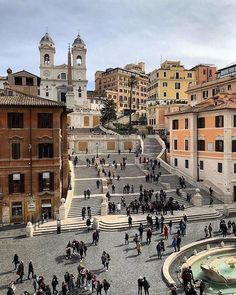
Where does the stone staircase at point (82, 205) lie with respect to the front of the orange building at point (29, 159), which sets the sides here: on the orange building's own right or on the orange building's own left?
on the orange building's own left

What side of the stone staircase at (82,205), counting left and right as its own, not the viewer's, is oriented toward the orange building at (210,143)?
left

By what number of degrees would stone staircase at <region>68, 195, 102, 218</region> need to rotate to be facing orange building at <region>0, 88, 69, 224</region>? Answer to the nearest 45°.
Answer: approximately 45° to its right

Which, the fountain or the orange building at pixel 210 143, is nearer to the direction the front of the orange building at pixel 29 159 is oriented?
the fountain

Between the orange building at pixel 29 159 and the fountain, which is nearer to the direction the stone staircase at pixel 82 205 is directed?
the fountain

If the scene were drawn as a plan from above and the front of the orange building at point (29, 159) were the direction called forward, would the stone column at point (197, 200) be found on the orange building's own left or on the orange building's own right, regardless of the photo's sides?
on the orange building's own left

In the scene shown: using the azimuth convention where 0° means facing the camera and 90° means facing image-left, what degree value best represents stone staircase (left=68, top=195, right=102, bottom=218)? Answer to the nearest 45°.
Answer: approximately 0°
